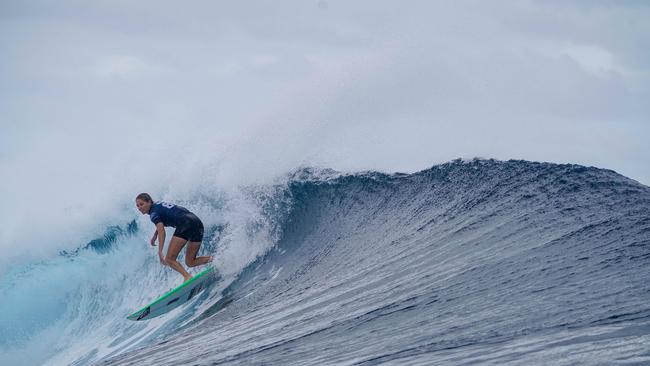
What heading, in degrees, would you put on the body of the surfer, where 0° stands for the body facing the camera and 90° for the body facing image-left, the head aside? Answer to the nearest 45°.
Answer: approximately 90°
